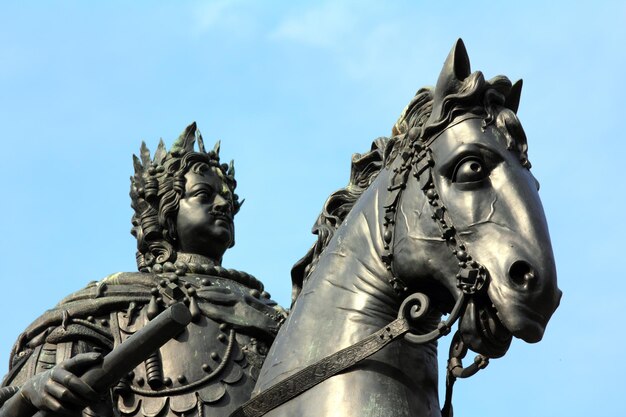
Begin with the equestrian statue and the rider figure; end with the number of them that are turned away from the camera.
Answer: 0

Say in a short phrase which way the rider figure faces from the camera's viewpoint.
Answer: facing the viewer and to the right of the viewer
